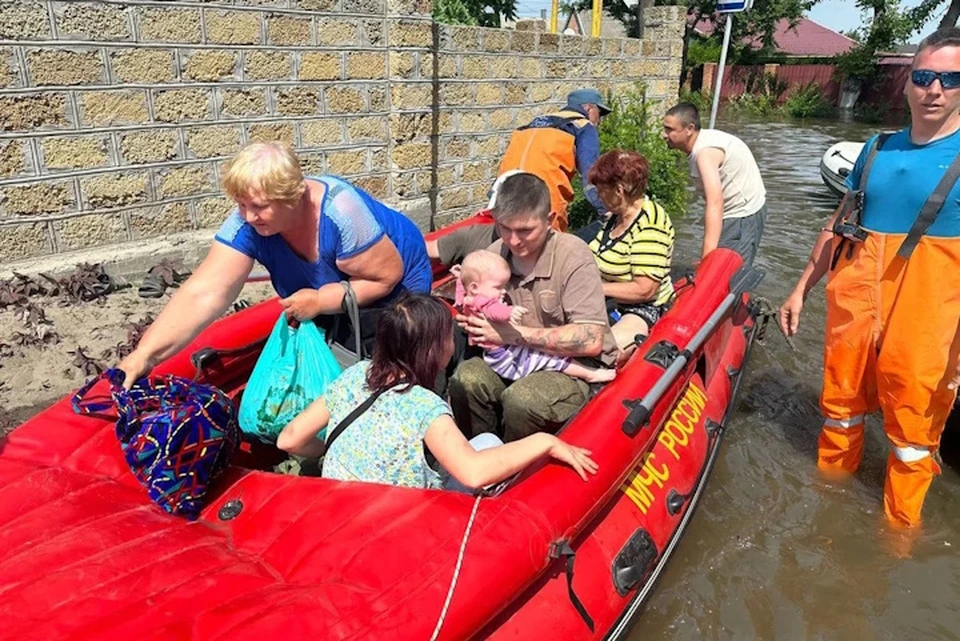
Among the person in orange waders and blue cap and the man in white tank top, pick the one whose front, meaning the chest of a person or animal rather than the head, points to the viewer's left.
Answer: the man in white tank top

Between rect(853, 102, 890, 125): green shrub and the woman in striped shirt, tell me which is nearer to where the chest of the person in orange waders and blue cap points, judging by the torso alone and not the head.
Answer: the green shrub

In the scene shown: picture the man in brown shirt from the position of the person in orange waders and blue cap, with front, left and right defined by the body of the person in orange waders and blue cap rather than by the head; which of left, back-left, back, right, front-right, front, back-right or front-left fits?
back-right

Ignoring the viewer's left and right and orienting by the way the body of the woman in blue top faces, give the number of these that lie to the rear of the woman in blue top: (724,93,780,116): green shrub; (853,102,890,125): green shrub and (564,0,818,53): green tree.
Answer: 3

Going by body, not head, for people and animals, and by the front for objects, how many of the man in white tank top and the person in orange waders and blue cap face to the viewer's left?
1

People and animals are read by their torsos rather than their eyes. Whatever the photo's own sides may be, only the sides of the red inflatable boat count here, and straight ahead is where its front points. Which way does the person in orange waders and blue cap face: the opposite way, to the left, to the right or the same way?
the opposite way

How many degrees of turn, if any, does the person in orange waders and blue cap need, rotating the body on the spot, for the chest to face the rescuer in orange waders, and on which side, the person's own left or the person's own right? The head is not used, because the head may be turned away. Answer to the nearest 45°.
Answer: approximately 90° to the person's own right

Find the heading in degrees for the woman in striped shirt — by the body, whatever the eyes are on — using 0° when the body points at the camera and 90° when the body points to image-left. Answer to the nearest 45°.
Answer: approximately 45°

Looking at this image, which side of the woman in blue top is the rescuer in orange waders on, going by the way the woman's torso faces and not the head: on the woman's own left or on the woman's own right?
on the woman's own left

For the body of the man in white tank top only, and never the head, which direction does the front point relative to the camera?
to the viewer's left

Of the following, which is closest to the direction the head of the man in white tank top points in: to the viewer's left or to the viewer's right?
to the viewer's left
